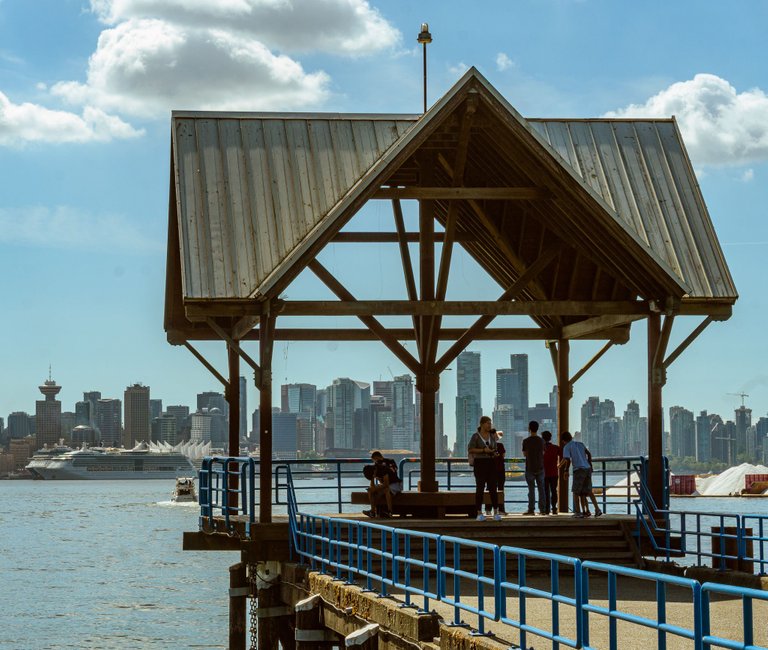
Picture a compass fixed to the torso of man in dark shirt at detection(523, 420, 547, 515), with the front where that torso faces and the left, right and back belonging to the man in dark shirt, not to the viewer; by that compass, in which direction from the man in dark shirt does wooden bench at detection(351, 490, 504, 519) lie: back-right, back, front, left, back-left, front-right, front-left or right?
back-left

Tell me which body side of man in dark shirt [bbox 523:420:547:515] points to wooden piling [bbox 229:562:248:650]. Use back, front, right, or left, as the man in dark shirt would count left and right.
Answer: left

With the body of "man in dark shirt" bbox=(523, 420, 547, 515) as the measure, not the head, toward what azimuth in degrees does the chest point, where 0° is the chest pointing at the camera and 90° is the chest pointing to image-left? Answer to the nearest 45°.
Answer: approximately 180°

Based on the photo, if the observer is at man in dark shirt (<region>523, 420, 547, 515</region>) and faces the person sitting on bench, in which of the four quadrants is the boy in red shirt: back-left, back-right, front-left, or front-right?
back-right

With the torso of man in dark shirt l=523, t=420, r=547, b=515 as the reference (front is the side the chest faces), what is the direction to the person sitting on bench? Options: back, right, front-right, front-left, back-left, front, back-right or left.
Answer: back-left
